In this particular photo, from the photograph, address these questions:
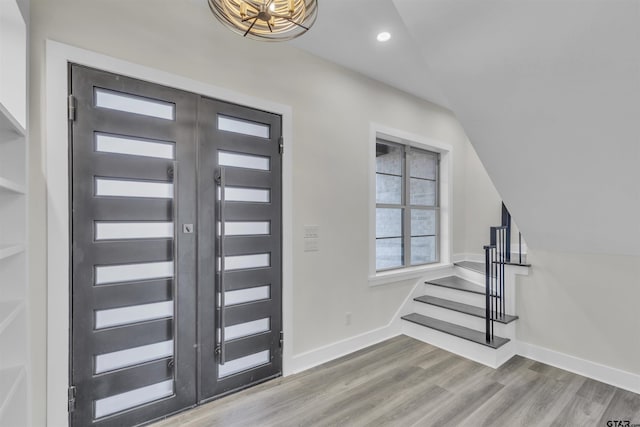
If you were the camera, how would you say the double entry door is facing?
facing the viewer and to the right of the viewer

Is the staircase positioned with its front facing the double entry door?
yes

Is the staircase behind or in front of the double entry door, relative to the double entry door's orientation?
in front

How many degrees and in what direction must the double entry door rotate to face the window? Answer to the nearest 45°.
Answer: approximately 45° to its left

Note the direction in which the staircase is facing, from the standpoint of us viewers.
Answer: facing the viewer and to the left of the viewer

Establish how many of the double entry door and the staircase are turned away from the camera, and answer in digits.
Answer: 0
